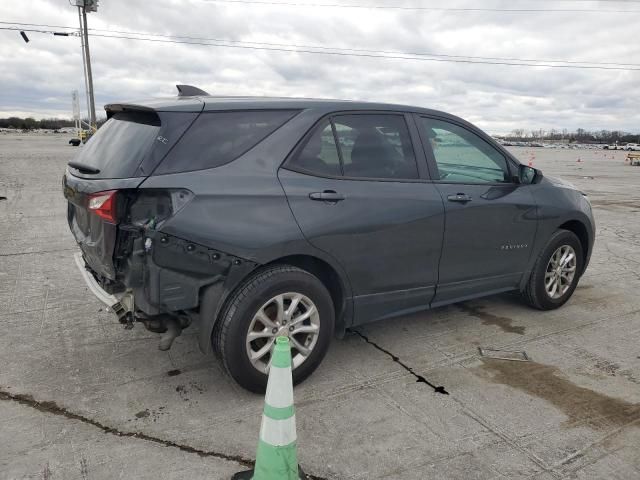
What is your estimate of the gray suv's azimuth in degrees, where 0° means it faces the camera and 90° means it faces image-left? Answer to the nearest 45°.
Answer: approximately 225°

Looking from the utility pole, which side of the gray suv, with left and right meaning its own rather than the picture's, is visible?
left

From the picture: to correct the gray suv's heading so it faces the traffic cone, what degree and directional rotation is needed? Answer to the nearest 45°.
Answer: approximately 135° to its right

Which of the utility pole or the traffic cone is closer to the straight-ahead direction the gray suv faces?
the utility pole

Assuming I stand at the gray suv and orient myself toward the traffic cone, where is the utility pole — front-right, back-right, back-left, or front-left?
back-right
